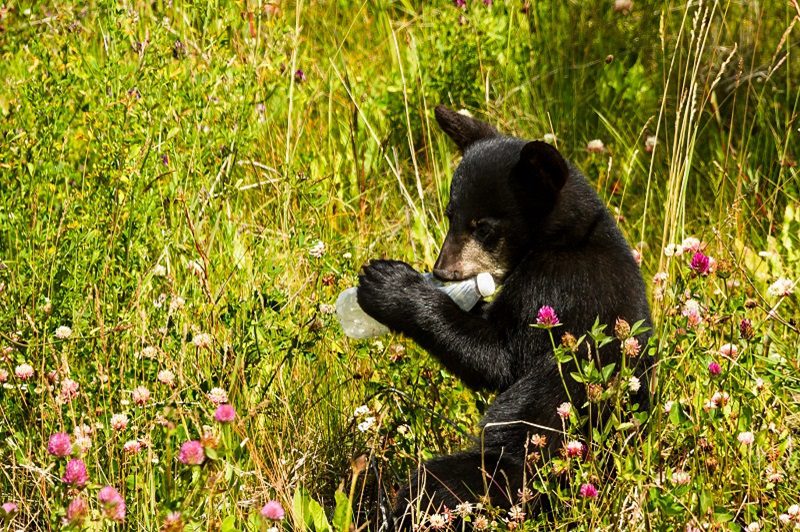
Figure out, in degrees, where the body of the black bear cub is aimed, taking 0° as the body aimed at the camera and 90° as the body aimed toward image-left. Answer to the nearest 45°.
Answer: approximately 90°

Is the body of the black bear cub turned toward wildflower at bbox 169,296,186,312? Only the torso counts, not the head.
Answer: yes

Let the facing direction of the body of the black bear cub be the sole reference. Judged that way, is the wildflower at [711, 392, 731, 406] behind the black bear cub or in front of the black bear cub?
behind

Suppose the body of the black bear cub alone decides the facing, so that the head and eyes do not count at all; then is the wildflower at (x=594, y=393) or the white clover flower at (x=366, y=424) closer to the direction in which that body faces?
the white clover flower

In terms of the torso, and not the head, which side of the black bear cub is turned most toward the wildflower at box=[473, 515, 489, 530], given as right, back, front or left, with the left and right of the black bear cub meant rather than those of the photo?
left

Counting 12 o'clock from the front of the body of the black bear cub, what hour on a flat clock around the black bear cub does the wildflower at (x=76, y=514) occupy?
The wildflower is roughly at 10 o'clock from the black bear cub.

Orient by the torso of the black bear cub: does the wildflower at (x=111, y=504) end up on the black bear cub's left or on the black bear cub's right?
on the black bear cub's left
